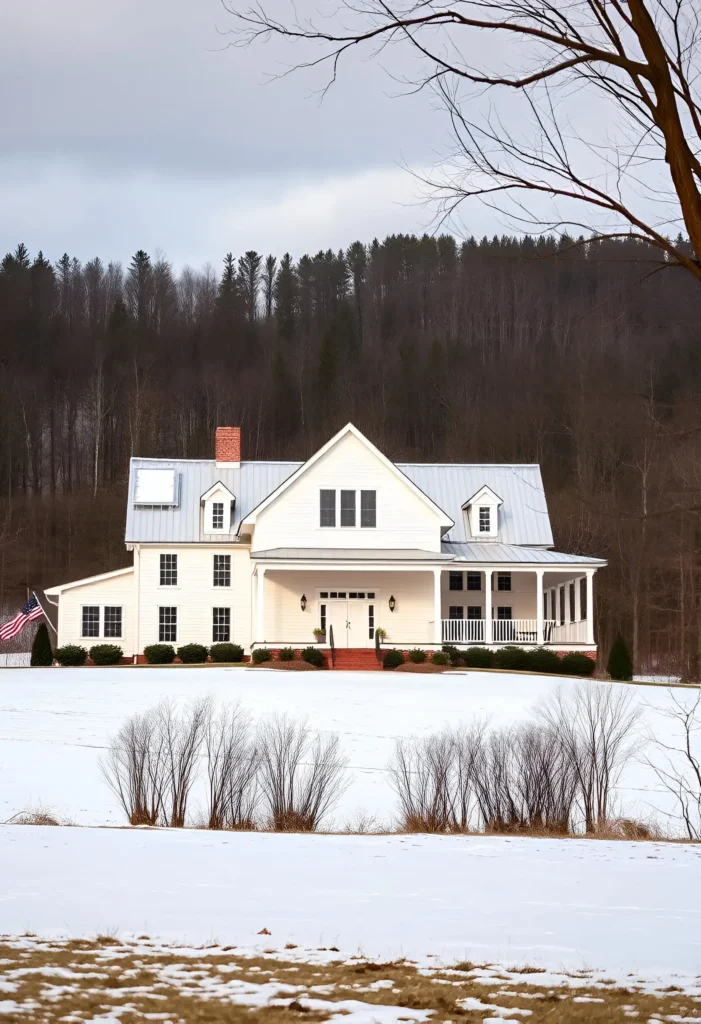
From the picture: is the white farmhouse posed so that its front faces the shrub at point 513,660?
no

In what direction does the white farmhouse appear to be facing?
toward the camera

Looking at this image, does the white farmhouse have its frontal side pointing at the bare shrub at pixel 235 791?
yes

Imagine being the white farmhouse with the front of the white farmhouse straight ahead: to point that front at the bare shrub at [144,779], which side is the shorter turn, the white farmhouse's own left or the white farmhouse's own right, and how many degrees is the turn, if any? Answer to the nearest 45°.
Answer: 0° — it already faces it

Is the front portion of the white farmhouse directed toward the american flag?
no

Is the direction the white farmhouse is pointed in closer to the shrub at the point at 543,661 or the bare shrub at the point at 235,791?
the bare shrub

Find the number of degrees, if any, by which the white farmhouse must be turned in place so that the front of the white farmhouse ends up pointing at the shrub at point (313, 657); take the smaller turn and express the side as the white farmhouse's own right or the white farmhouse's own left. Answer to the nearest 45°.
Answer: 0° — it already faces it

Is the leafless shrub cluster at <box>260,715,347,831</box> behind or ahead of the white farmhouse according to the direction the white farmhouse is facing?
ahead

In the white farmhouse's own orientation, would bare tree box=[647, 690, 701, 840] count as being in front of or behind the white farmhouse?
in front

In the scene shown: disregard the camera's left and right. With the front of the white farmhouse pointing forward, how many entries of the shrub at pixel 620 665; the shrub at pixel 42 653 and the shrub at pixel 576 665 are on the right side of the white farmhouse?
1

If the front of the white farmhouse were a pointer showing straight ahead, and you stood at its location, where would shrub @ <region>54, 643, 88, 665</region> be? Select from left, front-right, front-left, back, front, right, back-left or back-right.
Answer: right

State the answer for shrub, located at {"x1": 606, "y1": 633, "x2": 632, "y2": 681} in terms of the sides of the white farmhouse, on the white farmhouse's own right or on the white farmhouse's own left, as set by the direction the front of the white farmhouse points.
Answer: on the white farmhouse's own left

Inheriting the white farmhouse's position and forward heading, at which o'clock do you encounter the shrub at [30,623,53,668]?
The shrub is roughly at 3 o'clock from the white farmhouse.

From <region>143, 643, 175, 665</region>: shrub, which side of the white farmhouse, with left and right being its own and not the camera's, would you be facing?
right

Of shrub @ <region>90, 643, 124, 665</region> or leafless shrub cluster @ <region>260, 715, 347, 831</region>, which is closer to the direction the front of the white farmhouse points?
the leafless shrub cluster
